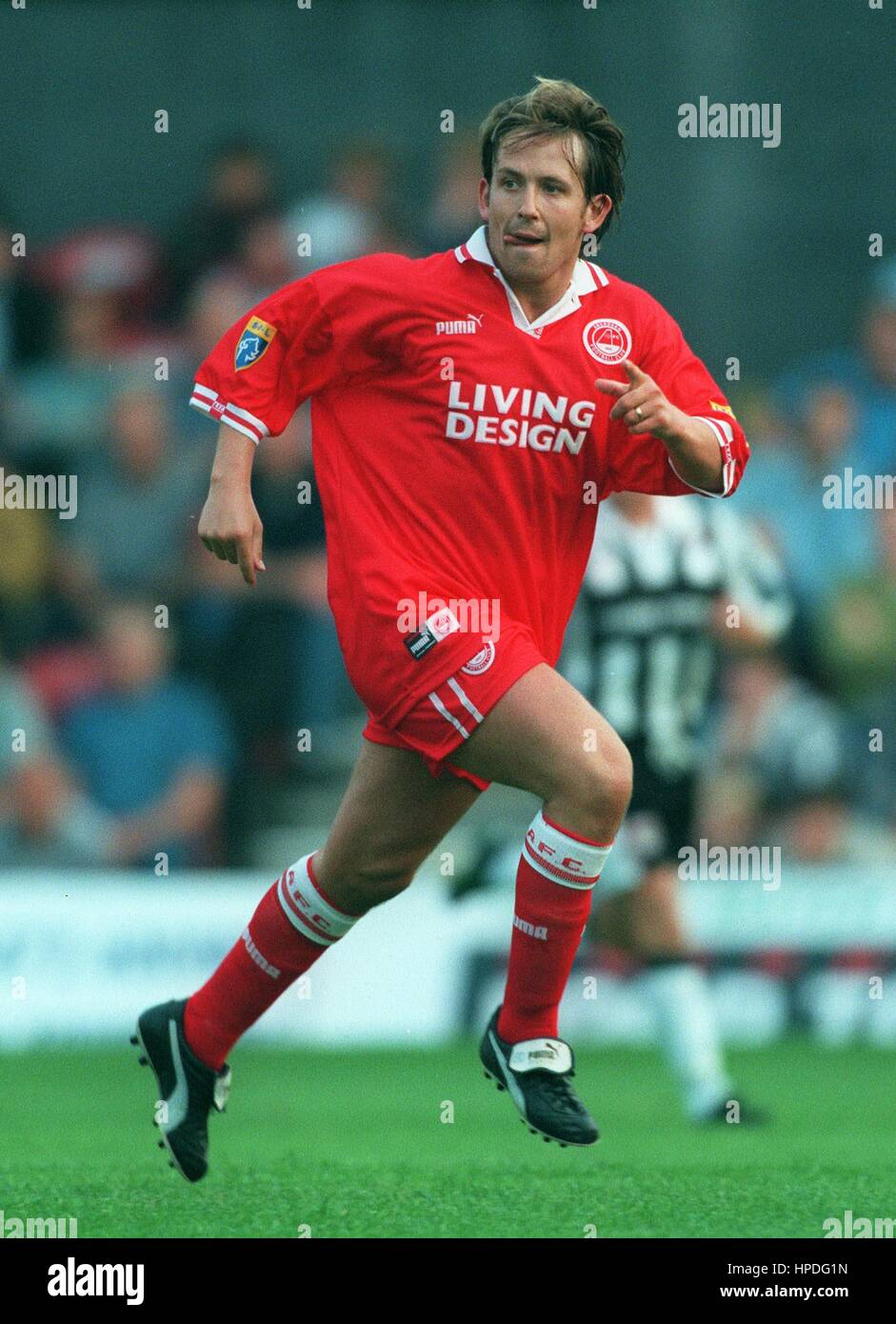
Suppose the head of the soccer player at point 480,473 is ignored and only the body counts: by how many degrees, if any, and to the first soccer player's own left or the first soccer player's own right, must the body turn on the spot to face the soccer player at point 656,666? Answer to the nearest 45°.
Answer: approximately 135° to the first soccer player's own left

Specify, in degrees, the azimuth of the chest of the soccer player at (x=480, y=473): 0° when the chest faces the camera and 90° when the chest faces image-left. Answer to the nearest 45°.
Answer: approximately 315°
